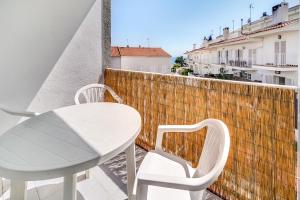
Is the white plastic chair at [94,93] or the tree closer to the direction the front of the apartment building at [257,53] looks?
the white plastic chair

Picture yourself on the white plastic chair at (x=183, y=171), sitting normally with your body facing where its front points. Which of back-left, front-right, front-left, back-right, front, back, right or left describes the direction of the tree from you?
right

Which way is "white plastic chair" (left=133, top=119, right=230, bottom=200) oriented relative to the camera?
to the viewer's left

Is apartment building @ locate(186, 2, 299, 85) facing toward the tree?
no

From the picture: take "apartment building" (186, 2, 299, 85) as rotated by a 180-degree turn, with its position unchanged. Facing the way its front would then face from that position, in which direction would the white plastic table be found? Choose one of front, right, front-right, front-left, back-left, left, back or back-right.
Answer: back-right

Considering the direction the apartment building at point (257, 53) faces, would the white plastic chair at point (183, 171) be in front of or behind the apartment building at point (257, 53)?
in front

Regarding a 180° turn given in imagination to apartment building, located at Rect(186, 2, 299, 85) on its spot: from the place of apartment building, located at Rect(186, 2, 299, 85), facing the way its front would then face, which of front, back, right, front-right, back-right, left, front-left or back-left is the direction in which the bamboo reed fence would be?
back-right

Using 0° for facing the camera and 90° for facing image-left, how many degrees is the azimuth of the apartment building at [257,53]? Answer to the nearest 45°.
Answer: approximately 45°

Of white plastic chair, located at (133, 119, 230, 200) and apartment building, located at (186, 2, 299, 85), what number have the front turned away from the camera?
0

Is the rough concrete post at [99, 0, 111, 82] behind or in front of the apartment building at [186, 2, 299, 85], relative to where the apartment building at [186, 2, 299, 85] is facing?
in front
